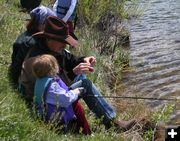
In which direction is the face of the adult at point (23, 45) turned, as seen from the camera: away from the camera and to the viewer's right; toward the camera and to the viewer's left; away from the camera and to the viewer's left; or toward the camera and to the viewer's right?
away from the camera and to the viewer's right

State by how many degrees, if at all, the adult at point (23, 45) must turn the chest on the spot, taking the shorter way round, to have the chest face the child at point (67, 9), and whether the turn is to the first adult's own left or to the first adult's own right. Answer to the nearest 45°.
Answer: approximately 90° to the first adult's own left

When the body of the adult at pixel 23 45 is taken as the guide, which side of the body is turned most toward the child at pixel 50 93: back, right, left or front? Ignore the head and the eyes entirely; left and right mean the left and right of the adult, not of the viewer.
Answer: right

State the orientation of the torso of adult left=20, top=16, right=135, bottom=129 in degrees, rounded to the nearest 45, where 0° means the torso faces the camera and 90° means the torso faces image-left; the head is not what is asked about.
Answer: approximately 270°

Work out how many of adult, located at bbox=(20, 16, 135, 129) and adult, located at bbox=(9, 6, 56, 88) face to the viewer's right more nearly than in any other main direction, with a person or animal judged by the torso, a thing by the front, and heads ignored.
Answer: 2

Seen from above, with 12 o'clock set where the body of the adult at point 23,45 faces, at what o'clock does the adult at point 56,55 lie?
the adult at point 56,55 is roughly at 1 o'clock from the adult at point 23,45.

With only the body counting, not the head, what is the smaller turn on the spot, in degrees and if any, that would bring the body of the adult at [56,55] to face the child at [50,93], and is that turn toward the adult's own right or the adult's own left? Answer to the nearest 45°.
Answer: approximately 90° to the adult's own right

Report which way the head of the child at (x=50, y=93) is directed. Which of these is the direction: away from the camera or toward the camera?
away from the camera

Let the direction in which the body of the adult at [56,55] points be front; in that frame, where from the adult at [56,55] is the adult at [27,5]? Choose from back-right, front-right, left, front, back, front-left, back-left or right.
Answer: left

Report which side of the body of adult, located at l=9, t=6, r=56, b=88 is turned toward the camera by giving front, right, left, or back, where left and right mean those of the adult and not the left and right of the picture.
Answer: right

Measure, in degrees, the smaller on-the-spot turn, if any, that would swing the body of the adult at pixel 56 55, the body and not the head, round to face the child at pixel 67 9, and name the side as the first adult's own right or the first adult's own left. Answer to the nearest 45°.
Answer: approximately 90° to the first adult's own left
